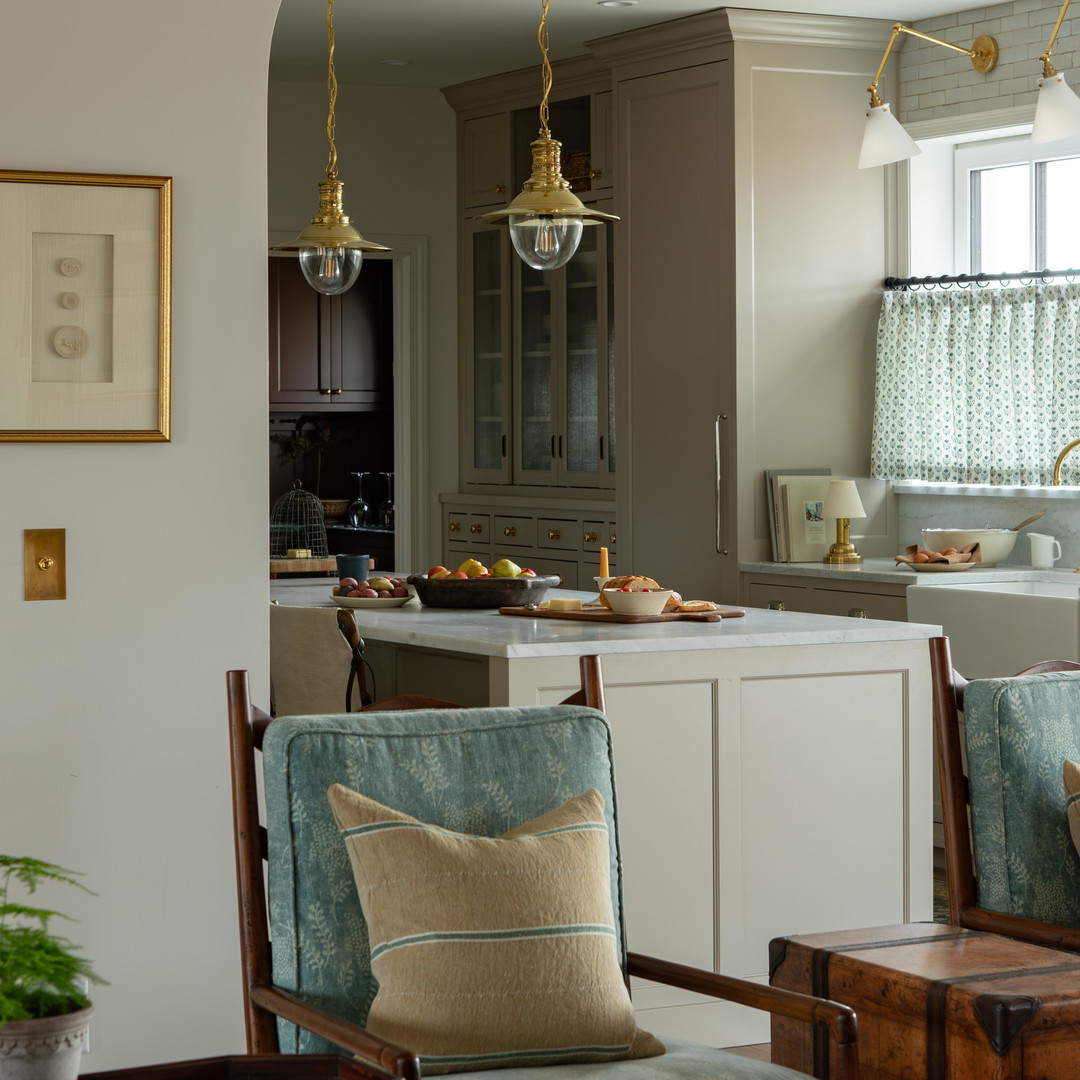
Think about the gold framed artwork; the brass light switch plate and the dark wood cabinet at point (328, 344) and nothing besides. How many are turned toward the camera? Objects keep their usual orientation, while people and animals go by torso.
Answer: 3

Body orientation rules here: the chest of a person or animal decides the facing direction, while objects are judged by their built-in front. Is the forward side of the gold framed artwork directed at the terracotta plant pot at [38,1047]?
yes

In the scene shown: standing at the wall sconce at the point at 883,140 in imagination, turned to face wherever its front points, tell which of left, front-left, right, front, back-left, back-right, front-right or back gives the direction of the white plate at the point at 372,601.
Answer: front

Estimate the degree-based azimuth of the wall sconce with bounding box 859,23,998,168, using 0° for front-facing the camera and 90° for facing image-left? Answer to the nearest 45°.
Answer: approximately 45°

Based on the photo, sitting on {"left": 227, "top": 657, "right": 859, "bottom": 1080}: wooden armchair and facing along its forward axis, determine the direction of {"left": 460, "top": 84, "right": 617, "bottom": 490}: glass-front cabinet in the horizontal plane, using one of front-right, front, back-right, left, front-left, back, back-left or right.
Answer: back-left

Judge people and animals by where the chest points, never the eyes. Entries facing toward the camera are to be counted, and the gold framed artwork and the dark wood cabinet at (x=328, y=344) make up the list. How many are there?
2

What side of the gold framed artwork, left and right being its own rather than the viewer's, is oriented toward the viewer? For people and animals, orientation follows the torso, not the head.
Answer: front

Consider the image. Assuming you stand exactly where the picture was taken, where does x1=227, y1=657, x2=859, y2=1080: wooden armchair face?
facing the viewer and to the right of the viewer

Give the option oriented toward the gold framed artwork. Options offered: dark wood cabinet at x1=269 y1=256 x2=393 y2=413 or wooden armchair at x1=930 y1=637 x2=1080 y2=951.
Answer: the dark wood cabinet

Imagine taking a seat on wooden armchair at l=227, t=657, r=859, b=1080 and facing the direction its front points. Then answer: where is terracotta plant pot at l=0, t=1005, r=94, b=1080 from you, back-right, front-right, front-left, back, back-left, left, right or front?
front-right

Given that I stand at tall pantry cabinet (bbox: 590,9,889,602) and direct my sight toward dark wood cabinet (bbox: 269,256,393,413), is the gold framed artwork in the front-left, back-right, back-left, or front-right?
back-left

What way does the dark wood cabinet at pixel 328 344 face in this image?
toward the camera

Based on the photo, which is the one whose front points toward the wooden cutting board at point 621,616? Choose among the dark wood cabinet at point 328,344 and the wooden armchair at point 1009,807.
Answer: the dark wood cabinet

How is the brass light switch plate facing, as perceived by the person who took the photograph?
facing the viewer
